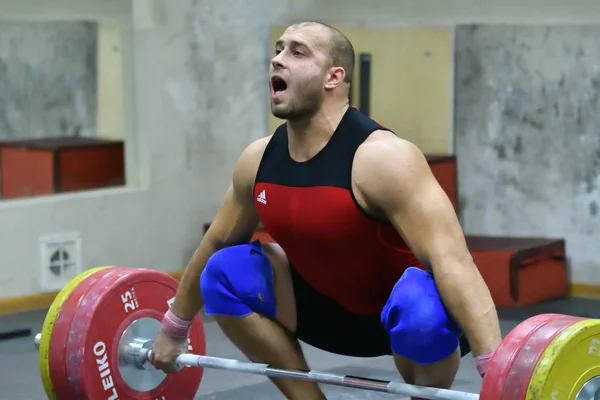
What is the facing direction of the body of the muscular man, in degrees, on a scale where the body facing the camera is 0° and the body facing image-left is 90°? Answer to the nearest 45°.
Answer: approximately 45°

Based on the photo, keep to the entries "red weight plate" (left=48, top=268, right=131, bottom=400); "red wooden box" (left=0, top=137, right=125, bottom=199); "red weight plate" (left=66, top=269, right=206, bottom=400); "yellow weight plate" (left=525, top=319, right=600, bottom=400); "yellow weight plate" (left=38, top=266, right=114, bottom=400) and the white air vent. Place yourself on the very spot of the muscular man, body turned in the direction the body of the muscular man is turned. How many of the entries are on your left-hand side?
1

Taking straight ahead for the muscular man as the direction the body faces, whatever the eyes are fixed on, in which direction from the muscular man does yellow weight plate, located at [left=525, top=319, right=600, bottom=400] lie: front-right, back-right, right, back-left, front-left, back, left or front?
left

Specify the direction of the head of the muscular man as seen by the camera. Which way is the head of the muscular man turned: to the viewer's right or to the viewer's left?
to the viewer's left

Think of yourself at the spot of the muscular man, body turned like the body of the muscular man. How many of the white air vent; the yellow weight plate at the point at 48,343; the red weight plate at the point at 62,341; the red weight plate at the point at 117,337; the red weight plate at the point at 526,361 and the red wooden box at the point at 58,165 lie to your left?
1

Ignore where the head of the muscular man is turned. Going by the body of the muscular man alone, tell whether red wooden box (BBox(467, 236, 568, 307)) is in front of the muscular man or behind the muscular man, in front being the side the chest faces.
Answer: behind

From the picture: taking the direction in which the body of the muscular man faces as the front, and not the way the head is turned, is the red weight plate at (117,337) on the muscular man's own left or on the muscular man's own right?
on the muscular man's own right

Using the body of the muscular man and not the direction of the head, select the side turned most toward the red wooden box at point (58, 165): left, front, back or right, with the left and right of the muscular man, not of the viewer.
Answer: right

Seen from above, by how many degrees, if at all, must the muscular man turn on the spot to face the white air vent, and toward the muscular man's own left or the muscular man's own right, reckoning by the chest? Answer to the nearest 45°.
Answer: approximately 90° to the muscular man's own right

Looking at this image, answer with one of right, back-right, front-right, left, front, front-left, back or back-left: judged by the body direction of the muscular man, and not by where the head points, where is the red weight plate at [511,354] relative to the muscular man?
left
